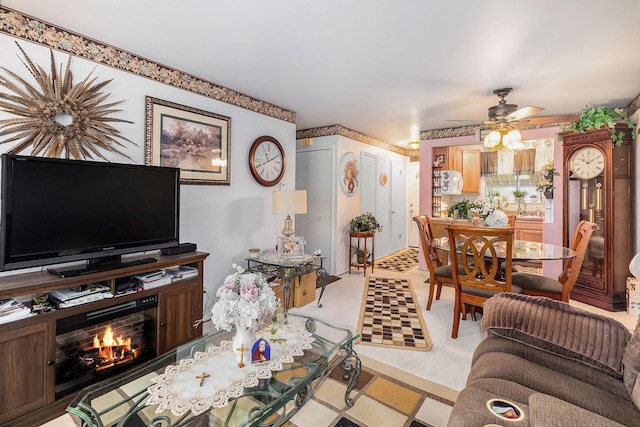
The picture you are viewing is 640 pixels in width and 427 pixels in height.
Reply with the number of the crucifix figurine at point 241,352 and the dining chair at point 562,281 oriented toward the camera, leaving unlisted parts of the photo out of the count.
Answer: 1

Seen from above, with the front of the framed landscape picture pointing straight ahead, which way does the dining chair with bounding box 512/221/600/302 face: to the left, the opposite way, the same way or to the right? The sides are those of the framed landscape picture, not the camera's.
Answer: the opposite way

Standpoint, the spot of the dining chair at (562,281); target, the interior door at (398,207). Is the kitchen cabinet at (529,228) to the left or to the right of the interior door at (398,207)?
right

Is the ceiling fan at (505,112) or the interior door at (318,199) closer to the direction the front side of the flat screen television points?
the ceiling fan

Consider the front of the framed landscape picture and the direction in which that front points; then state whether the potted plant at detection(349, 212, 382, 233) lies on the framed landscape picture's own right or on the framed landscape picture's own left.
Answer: on the framed landscape picture's own left

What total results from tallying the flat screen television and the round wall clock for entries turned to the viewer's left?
0

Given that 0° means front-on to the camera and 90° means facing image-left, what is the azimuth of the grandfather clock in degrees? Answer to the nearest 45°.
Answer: approximately 45°

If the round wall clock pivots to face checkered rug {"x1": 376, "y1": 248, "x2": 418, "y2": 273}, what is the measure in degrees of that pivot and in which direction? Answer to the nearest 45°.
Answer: approximately 90° to its left

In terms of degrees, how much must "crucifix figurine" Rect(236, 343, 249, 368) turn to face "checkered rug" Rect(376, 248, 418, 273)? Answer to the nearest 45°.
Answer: approximately 135° to its left

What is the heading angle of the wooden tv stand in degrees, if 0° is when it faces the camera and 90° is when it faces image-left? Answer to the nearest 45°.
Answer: approximately 315°

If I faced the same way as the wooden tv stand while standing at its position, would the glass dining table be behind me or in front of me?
in front

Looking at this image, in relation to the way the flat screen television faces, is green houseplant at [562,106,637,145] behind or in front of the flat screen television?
in front

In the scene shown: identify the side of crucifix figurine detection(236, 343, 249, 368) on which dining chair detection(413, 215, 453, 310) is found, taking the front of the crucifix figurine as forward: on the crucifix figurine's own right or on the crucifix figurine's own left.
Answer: on the crucifix figurine's own left

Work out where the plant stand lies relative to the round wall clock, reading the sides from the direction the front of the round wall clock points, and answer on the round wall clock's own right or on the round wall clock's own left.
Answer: on the round wall clock's own left
